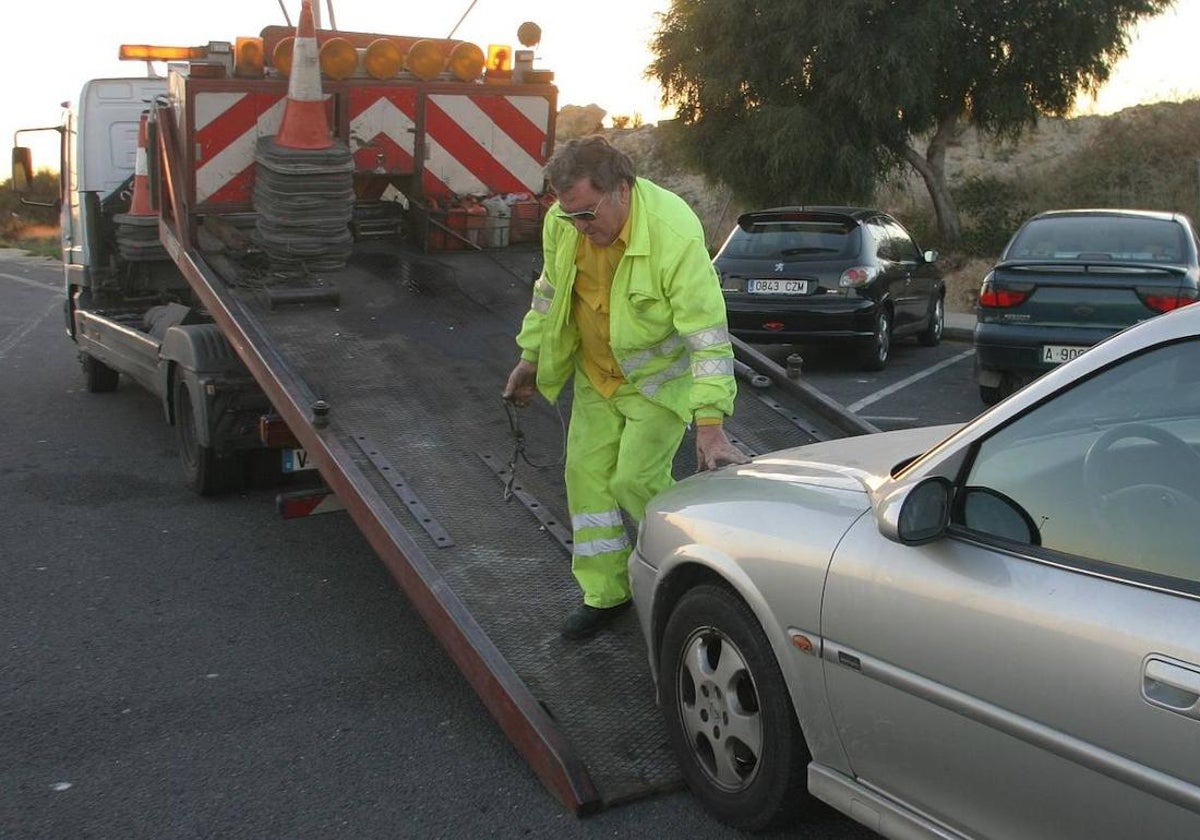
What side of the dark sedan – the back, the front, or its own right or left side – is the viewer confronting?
back

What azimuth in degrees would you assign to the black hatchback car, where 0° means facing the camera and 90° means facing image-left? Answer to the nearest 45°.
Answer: approximately 225°

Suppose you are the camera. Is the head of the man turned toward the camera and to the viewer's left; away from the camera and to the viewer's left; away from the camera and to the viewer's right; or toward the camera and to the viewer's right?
toward the camera and to the viewer's left

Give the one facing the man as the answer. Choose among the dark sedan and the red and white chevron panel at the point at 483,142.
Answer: the red and white chevron panel

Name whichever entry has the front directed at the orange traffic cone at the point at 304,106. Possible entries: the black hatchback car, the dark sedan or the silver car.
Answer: the silver car

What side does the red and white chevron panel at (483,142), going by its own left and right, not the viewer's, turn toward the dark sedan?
left

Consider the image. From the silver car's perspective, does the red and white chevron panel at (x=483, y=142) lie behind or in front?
in front

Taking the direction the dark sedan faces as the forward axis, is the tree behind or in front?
in front

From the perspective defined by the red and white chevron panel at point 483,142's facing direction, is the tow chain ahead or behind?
ahead
